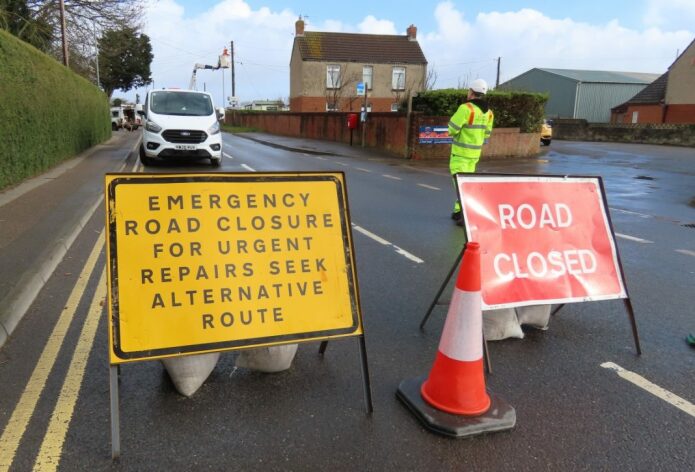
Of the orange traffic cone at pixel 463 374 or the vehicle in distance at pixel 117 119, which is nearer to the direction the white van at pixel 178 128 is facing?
the orange traffic cone

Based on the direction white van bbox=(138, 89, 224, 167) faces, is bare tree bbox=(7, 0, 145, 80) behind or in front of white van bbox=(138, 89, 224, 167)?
behind

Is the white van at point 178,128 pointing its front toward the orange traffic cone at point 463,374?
yes

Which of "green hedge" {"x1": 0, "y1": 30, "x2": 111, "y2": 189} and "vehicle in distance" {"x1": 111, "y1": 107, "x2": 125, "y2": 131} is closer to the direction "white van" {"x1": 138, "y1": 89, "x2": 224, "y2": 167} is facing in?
the green hedge

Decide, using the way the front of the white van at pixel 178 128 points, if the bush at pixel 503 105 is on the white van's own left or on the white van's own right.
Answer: on the white van's own left

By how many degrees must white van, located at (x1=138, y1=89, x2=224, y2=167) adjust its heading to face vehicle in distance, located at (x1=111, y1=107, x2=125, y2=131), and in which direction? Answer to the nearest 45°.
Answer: approximately 180°

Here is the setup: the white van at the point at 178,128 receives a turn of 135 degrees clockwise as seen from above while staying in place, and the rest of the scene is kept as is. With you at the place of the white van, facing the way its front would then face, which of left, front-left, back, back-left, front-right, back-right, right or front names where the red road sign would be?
back-left

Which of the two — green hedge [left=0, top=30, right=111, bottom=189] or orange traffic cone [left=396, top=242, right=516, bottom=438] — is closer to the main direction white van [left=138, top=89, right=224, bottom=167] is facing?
the orange traffic cone

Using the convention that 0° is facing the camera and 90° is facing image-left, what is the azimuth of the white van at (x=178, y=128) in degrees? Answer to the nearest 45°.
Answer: approximately 0°

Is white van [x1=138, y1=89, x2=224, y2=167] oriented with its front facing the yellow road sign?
yes
